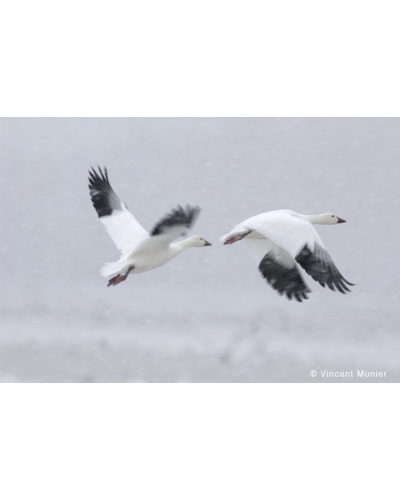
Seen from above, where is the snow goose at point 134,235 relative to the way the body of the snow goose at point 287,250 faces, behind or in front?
behind

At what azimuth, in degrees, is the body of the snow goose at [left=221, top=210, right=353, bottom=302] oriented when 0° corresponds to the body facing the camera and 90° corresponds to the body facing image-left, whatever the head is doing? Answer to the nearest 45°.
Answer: approximately 270°

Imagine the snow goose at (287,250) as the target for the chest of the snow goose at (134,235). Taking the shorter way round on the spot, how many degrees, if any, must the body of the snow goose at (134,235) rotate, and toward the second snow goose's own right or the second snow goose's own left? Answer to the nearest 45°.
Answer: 0° — it already faces it

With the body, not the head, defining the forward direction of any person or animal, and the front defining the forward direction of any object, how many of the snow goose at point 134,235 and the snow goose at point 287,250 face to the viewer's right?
2

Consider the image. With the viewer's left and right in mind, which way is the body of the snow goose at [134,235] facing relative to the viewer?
facing to the right of the viewer
